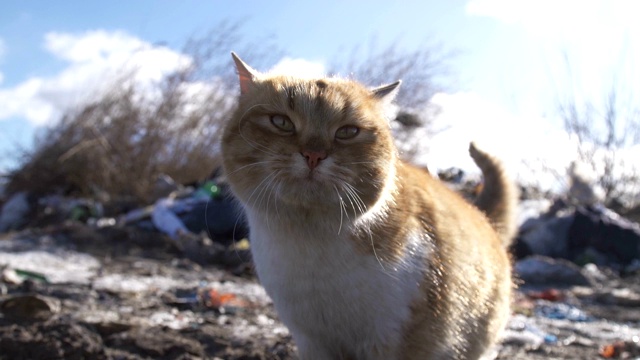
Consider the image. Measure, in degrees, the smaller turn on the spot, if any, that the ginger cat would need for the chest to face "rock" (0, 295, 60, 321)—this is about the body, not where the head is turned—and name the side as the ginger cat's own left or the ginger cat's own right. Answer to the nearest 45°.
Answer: approximately 90° to the ginger cat's own right

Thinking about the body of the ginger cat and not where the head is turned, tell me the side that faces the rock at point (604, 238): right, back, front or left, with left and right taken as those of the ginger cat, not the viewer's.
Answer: back

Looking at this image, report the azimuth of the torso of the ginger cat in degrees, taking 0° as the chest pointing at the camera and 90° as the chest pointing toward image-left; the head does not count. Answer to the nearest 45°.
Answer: approximately 45°

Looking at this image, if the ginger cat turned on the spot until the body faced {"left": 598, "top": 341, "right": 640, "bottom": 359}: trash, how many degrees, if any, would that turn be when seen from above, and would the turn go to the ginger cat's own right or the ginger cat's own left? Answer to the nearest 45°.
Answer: approximately 180°

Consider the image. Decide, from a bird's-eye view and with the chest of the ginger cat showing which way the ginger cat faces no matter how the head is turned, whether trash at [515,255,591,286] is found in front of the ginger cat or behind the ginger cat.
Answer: behind

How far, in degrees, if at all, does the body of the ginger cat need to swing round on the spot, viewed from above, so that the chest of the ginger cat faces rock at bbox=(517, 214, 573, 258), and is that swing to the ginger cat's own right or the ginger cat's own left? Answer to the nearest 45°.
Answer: approximately 135° to the ginger cat's own right

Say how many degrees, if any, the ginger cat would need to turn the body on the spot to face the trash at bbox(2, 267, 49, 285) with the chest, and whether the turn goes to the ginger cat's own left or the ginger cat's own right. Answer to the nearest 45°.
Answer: approximately 90° to the ginger cat's own right

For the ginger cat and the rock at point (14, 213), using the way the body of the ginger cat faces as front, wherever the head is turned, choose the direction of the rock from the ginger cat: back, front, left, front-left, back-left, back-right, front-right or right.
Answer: right

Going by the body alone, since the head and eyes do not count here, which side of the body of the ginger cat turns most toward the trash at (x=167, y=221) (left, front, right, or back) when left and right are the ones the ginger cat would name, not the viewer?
right

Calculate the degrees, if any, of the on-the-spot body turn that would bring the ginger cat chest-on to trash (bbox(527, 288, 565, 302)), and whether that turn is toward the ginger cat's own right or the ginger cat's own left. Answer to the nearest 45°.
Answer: approximately 135° to the ginger cat's own right
